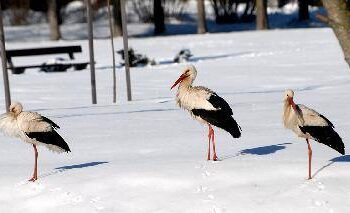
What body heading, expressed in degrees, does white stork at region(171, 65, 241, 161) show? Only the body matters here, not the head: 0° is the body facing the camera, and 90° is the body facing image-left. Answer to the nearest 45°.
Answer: approximately 90°

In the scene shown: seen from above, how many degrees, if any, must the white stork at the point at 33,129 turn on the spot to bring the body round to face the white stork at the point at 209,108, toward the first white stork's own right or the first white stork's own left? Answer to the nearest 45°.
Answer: approximately 180°

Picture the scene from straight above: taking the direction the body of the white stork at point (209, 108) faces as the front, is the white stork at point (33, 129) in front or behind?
in front

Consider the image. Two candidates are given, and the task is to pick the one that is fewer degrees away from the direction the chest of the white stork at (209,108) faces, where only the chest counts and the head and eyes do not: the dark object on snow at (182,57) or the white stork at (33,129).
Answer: the white stork

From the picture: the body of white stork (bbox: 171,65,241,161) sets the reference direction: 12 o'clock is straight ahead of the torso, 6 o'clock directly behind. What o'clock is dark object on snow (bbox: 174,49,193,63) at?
The dark object on snow is roughly at 3 o'clock from the white stork.

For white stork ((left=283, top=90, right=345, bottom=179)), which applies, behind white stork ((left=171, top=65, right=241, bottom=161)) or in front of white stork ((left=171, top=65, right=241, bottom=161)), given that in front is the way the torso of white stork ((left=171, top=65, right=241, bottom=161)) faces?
behind

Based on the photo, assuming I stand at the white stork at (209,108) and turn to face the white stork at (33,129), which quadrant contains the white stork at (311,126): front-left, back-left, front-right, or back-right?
back-left

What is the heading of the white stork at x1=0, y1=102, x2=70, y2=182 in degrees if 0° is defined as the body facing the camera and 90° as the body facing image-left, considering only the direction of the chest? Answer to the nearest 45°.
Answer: approximately 90°

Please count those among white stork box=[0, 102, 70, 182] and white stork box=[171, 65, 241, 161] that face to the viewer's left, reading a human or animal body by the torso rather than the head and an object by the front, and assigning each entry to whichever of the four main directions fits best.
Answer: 2
